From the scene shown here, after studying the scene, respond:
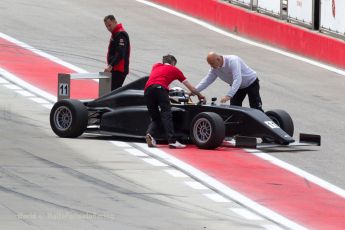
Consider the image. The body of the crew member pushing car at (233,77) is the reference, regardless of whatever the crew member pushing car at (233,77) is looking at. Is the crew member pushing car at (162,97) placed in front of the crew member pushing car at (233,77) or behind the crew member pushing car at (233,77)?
in front

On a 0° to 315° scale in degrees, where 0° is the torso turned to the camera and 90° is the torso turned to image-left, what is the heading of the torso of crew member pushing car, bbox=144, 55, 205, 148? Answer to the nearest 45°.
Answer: approximately 225°

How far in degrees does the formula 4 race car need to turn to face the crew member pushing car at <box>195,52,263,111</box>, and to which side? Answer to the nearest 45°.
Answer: approximately 45° to its left

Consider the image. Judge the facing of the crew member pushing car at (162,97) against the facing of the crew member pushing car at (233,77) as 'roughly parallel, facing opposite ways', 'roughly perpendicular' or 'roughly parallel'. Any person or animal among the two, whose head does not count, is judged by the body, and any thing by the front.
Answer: roughly parallel, facing opposite ways

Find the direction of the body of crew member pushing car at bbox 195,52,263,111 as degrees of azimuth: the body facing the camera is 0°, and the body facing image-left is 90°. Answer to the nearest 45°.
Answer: approximately 45°

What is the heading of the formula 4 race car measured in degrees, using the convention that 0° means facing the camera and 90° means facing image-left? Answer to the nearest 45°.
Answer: approximately 315°
